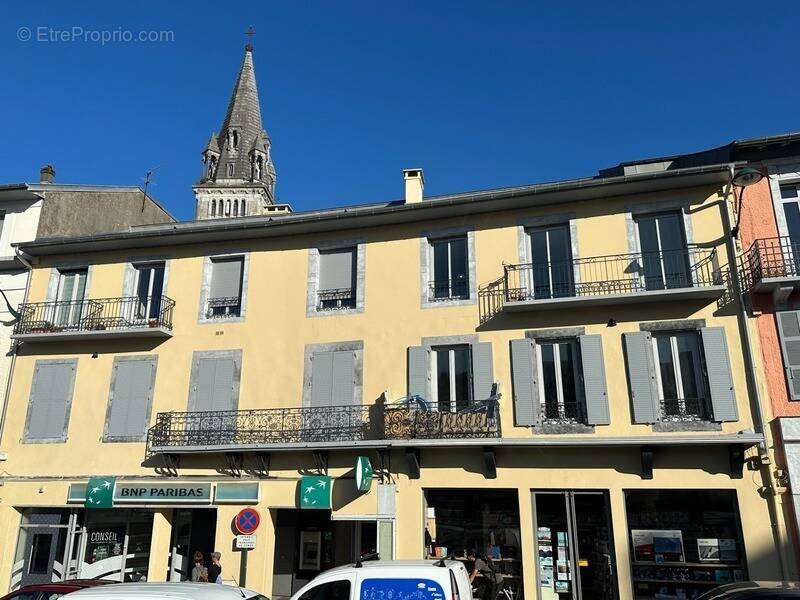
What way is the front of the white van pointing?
to the viewer's left

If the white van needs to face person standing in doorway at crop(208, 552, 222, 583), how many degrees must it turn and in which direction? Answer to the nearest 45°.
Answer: approximately 45° to its right

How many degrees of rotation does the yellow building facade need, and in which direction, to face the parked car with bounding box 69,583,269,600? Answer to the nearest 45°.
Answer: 0° — it already faces it

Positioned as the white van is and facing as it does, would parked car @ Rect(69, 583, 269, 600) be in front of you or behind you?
in front

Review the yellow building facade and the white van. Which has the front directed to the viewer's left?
the white van

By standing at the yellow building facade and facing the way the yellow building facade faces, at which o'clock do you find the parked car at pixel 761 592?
The parked car is roughly at 11 o'clock from the yellow building facade.

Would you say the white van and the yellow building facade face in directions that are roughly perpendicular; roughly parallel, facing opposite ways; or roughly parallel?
roughly perpendicular

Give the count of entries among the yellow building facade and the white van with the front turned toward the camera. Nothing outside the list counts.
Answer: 1

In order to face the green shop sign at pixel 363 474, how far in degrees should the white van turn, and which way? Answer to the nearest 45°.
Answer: approximately 90° to its right

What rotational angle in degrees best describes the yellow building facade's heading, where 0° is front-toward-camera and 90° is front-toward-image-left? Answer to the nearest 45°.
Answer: approximately 0°
